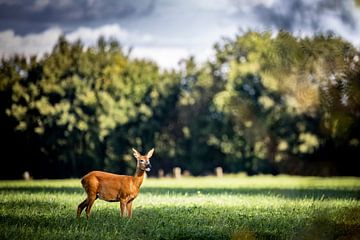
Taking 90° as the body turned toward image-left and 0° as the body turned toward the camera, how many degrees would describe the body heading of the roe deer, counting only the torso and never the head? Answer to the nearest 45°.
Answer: approximately 270°
